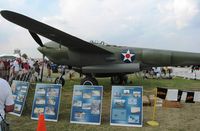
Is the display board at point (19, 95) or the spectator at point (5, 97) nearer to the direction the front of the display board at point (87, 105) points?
the spectator

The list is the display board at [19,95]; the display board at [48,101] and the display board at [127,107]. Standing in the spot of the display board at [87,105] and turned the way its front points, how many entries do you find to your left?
1

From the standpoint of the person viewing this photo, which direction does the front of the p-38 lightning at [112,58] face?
facing away from the viewer and to the left of the viewer

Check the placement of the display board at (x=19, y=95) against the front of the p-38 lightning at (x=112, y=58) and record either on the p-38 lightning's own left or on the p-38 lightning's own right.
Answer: on the p-38 lightning's own left

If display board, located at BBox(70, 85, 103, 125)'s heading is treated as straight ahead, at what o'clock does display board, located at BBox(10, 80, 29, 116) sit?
display board, located at BBox(10, 80, 29, 116) is roughly at 4 o'clock from display board, located at BBox(70, 85, 103, 125).

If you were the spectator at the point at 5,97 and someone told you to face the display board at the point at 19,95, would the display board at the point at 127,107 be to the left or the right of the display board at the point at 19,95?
right

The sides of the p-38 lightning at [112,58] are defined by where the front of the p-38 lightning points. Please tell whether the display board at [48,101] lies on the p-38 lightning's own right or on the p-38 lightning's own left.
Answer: on the p-38 lightning's own left

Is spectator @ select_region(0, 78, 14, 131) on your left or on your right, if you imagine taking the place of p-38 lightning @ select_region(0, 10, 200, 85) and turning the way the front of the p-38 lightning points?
on your left

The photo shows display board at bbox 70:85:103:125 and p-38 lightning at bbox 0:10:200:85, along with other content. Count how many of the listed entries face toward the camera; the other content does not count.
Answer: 1
